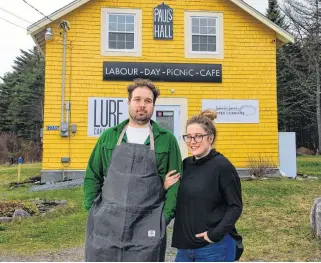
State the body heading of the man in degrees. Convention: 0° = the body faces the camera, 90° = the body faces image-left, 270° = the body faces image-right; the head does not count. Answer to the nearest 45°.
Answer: approximately 0°

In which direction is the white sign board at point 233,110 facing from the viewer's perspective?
toward the camera

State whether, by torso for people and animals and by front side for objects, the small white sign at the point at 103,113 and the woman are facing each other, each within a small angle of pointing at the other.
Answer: no

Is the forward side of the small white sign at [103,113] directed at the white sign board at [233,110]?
no

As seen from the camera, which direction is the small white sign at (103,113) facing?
toward the camera

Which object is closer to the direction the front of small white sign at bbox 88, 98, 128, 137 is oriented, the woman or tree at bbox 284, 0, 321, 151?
the woman

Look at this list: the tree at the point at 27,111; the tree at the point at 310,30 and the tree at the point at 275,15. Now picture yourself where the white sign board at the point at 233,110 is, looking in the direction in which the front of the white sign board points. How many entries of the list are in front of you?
0

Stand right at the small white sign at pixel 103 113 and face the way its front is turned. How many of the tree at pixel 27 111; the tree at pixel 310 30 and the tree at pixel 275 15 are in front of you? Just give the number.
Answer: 0

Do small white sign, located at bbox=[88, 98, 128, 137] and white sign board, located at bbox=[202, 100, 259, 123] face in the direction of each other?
no

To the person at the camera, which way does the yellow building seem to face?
facing the viewer

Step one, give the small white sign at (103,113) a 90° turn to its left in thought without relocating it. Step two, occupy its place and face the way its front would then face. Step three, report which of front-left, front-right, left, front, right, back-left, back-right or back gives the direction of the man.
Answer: right

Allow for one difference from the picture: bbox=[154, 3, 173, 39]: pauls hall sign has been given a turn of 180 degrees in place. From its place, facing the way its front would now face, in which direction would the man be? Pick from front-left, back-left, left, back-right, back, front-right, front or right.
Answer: back

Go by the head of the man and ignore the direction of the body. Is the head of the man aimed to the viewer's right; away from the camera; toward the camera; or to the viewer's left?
toward the camera

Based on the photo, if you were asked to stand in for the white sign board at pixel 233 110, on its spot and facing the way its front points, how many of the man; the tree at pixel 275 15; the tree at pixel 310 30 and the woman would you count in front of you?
2

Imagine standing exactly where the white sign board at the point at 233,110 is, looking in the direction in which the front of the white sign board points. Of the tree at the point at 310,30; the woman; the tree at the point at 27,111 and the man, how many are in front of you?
2

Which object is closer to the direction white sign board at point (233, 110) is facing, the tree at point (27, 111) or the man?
the man

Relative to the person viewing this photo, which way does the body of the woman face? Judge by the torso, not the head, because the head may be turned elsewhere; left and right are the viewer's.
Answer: facing the viewer and to the left of the viewer
